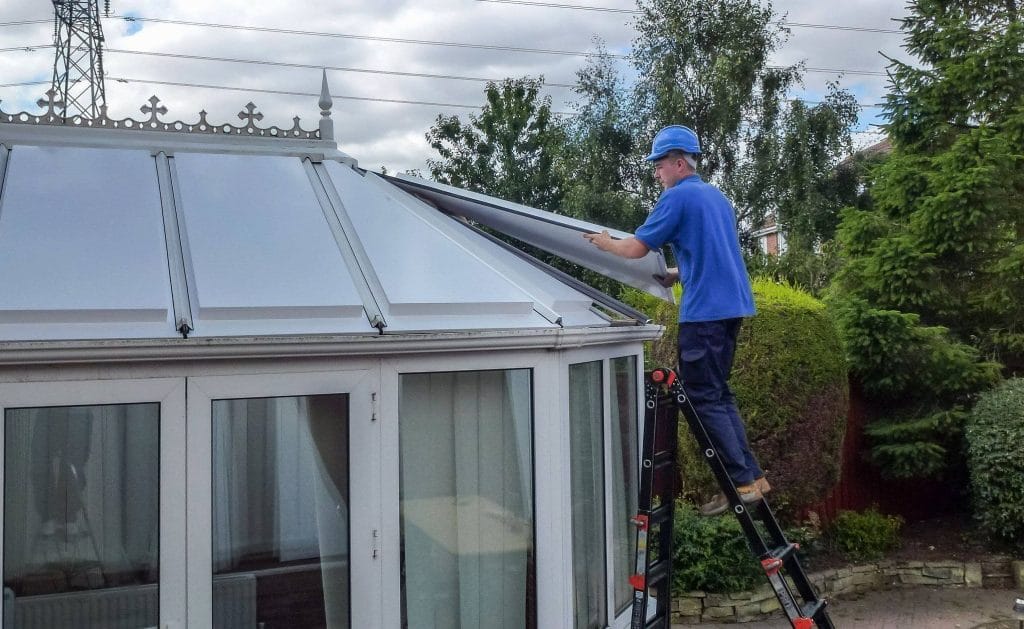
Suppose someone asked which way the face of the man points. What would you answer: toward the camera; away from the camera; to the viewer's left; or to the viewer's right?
to the viewer's left

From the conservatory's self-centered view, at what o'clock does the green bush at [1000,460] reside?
The green bush is roughly at 8 o'clock from the conservatory.

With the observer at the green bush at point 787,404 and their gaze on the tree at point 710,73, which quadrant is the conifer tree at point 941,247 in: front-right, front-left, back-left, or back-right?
front-right

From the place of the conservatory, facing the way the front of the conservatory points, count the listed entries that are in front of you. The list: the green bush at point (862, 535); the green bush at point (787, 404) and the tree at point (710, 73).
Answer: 0

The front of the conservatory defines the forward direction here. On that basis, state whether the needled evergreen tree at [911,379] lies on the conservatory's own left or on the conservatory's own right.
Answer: on the conservatory's own left

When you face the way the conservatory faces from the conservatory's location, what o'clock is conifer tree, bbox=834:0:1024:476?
The conifer tree is roughly at 8 o'clock from the conservatory.

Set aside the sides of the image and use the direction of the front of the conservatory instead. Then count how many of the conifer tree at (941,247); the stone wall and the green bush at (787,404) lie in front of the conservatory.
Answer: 0

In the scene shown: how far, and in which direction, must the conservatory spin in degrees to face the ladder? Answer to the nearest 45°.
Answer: approximately 90° to its left

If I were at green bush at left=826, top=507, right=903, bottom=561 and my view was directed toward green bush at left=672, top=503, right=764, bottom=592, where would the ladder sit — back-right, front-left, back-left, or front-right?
front-left

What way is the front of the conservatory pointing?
toward the camera

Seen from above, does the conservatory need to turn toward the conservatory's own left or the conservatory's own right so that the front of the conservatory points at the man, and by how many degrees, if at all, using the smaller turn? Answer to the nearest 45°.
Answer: approximately 90° to the conservatory's own left

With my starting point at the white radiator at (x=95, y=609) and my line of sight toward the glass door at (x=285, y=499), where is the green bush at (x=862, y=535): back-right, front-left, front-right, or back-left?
front-left

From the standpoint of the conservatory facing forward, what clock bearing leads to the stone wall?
The stone wall is roughly at 8 o'clock from the conservatory.

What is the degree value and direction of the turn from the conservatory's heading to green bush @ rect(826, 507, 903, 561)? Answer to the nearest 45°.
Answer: approximately 135° to its left

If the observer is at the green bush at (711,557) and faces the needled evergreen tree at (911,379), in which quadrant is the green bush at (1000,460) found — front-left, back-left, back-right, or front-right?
front-right

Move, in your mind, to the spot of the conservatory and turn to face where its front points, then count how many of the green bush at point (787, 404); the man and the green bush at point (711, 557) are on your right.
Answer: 0

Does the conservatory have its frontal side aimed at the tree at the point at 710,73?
no
